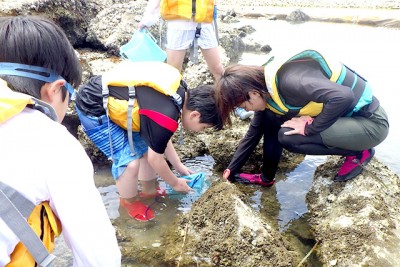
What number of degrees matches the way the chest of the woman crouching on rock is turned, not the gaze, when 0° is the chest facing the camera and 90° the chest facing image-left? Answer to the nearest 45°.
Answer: approximately 90°

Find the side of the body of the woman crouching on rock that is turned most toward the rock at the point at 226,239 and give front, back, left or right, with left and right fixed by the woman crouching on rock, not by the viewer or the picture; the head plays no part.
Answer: left

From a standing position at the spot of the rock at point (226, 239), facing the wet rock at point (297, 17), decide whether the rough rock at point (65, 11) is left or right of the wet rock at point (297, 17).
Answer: left

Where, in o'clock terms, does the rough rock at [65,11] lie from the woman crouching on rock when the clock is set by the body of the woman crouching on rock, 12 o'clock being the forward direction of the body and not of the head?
The rough rock is roughly at 1 o'clock from the woman crouching on rock.

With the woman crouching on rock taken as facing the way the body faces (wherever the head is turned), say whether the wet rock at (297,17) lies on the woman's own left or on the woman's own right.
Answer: on the woman's own right
